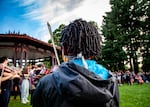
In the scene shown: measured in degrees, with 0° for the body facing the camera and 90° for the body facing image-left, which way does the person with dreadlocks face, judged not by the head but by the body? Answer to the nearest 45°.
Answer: approximately 135°

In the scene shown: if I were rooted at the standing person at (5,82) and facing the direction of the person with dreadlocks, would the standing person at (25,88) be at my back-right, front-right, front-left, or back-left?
back-left

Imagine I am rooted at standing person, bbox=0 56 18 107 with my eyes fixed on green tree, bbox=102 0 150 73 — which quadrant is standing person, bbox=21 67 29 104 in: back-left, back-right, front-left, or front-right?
front-left

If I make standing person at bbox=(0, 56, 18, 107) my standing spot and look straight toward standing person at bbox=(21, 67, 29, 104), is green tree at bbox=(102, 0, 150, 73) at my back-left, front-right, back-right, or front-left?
front-right

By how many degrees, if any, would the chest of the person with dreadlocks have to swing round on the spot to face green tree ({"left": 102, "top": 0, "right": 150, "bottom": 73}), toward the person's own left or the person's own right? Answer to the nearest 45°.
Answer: approximately 45° to the person's own right
